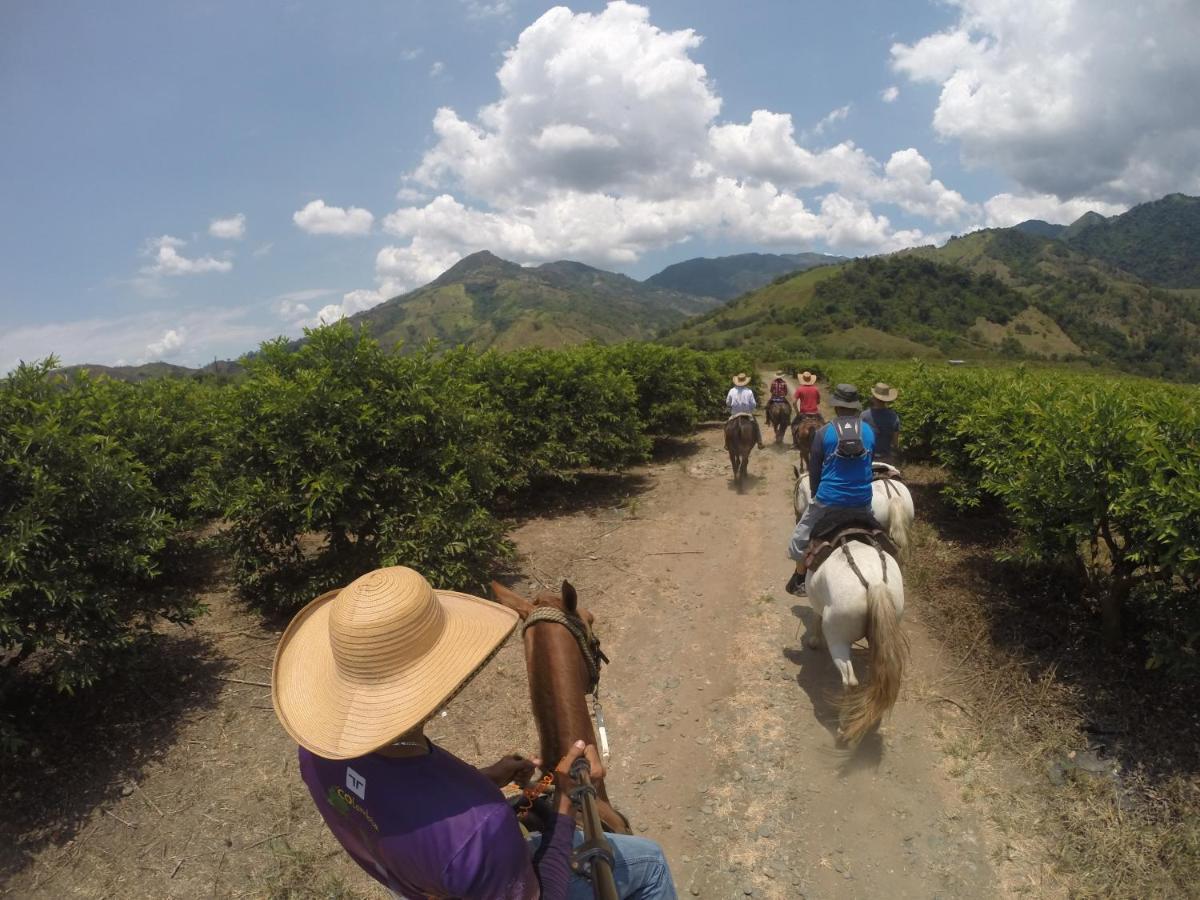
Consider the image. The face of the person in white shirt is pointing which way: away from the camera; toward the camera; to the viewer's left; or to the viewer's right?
away from the camera

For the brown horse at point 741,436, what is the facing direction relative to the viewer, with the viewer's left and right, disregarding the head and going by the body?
facing away from the viewer

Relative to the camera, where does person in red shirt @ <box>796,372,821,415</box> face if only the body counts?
away from the camera

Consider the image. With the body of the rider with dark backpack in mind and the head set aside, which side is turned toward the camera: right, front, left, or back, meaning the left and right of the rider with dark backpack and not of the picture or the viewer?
back

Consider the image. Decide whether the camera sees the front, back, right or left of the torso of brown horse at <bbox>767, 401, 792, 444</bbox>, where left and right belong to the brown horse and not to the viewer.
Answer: back

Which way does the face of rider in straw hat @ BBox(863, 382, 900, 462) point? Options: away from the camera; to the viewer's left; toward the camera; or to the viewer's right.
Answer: away from the camera

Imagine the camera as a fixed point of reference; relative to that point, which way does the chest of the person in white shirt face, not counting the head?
away from the camera

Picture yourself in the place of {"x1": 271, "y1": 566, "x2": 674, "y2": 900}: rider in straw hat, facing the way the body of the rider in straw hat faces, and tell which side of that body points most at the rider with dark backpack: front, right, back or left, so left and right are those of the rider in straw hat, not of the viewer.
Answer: front

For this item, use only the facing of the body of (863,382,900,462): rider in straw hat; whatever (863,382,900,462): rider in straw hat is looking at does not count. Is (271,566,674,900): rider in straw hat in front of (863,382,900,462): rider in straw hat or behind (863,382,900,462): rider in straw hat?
behind

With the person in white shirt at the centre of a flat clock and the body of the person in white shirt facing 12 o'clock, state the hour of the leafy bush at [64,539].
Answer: The leafy bush is roughly at 7 o'clock from the person in white shirt.

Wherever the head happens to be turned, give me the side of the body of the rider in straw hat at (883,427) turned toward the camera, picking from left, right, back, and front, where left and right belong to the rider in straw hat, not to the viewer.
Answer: back
